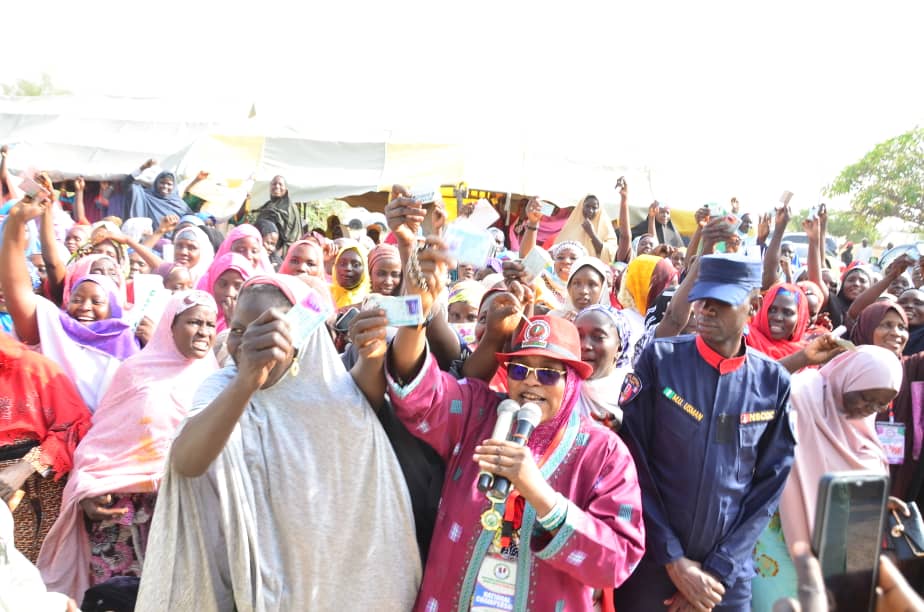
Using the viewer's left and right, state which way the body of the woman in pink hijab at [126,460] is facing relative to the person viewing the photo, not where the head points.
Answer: facing the viewer and to the right of the viewer

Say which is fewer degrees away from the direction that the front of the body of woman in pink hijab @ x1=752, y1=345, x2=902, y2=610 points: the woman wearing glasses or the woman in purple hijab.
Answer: the woman wearing glasses

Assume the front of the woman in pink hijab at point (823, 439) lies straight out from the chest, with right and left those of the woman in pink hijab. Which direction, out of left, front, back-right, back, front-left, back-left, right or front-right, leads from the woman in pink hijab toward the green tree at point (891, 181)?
back-left

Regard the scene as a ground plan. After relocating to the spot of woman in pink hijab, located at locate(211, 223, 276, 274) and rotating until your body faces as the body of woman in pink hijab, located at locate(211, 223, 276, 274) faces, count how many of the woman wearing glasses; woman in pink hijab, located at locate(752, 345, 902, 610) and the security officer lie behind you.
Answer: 0

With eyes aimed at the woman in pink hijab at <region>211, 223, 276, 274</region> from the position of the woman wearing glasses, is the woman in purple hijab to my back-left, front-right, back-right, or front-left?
front-left

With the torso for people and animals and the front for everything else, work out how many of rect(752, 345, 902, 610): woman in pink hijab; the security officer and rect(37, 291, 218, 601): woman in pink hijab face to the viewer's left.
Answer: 0

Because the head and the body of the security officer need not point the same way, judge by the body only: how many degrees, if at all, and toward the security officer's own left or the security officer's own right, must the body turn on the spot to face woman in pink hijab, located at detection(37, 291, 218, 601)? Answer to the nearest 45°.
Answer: approximately 90° to the security officer's own right

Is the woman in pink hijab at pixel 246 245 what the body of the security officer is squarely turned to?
no

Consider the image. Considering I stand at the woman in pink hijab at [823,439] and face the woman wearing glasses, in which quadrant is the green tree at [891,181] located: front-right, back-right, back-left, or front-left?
back-right

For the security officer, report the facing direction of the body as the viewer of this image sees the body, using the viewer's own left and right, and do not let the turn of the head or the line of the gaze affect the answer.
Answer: facing the viewer

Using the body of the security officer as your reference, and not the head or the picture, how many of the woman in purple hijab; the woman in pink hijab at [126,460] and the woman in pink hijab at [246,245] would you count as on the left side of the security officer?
0

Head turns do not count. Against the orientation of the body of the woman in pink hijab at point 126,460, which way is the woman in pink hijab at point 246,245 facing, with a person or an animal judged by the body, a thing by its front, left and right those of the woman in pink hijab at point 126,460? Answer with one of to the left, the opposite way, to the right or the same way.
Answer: the same way

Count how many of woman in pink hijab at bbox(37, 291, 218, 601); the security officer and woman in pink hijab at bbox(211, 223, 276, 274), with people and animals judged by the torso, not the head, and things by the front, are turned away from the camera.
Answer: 0

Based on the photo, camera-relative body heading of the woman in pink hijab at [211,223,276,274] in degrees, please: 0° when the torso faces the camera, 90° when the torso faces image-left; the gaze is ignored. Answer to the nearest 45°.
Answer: approximately 315°

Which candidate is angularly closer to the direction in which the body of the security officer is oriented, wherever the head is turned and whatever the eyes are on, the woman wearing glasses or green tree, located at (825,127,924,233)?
the woman wearing glasses

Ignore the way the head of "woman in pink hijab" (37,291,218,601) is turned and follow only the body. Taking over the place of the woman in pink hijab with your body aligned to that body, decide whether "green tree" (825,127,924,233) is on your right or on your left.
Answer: on your left
